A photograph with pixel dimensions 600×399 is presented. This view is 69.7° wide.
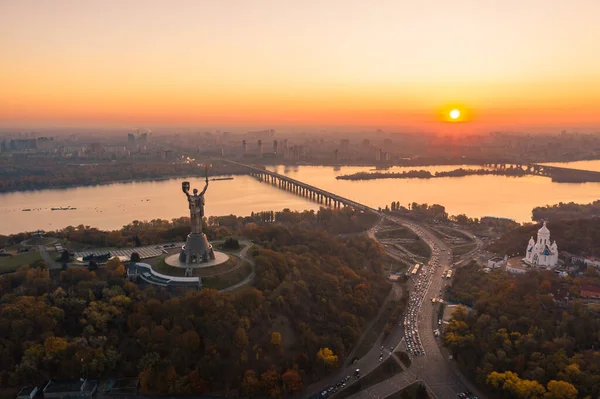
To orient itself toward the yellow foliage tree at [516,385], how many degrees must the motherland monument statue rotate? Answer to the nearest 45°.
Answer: approximately 135° to its right

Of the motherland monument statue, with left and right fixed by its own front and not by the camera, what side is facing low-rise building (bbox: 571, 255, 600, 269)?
right

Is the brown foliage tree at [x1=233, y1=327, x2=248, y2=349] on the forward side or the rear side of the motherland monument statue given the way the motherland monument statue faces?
on the rear side

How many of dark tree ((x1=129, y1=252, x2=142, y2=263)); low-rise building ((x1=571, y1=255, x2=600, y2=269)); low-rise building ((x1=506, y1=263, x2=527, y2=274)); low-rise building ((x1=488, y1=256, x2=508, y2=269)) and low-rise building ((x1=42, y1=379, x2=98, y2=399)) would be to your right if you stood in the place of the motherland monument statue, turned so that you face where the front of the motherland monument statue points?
3

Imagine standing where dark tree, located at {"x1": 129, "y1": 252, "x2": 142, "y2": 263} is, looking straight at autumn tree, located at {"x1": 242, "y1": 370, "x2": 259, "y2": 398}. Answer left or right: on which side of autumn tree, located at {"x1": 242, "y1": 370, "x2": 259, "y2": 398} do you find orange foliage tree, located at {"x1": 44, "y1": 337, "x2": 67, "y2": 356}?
right

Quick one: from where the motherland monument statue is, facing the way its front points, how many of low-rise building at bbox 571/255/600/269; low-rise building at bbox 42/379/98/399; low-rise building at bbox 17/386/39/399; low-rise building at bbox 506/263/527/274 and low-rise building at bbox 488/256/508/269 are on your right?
3

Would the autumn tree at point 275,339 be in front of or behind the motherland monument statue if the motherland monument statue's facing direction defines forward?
behind

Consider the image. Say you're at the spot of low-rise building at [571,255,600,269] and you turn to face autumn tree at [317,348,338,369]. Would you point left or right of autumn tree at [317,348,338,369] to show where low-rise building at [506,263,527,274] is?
right

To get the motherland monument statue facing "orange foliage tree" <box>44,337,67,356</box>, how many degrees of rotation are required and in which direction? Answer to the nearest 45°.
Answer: approximately 135° to its left

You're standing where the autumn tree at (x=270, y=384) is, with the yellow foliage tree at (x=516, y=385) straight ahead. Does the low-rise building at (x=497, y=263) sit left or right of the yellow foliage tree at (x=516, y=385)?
left

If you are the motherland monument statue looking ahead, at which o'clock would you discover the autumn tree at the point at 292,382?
The autumn tree is roughly at 5 o'clock from the motherland monument statue.

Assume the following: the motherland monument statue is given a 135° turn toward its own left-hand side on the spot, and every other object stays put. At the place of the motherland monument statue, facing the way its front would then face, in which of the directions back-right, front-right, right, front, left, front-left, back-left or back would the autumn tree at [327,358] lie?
left

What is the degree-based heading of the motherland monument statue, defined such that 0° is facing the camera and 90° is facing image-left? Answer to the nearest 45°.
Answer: approximately 180°

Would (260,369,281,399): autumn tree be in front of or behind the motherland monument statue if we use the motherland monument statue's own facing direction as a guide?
behind

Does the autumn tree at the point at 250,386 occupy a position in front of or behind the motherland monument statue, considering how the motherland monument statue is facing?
behind

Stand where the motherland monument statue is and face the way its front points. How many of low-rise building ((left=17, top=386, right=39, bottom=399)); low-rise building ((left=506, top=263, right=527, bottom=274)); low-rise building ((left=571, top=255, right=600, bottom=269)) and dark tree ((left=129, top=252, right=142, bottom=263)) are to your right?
2

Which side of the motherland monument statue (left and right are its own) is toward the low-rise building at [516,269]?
right

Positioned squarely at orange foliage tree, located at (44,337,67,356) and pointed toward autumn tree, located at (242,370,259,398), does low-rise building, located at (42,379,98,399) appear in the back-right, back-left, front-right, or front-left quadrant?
front-right

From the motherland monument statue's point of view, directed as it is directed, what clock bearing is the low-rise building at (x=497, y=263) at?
The low-rise building is roughly at 3 o'clock from the motherland monument statue.
